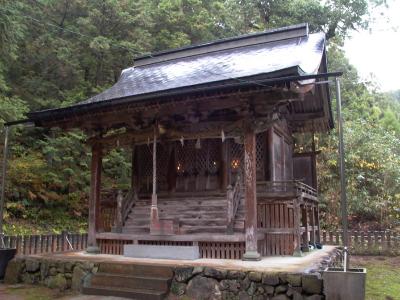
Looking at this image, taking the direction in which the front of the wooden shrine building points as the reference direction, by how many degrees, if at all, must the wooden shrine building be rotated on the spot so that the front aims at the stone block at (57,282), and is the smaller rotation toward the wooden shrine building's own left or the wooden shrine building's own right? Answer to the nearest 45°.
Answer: approximately 45° to the wooden shrine building's own right

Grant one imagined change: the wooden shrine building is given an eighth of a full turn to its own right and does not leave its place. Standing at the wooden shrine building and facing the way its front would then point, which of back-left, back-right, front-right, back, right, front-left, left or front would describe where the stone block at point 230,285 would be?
left

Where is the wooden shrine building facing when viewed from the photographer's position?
facing the viewer and to the left of the viewer

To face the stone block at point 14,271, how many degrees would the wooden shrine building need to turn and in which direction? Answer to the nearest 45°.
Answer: approximately 45° to its right

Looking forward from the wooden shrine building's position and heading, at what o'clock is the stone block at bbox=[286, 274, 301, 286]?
The stone block is roughly at 10 o'clock from the wooden shrine building.

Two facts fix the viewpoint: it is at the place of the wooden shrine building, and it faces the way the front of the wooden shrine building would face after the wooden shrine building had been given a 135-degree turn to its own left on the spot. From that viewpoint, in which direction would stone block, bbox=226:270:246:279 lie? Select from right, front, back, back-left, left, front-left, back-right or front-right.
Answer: right
